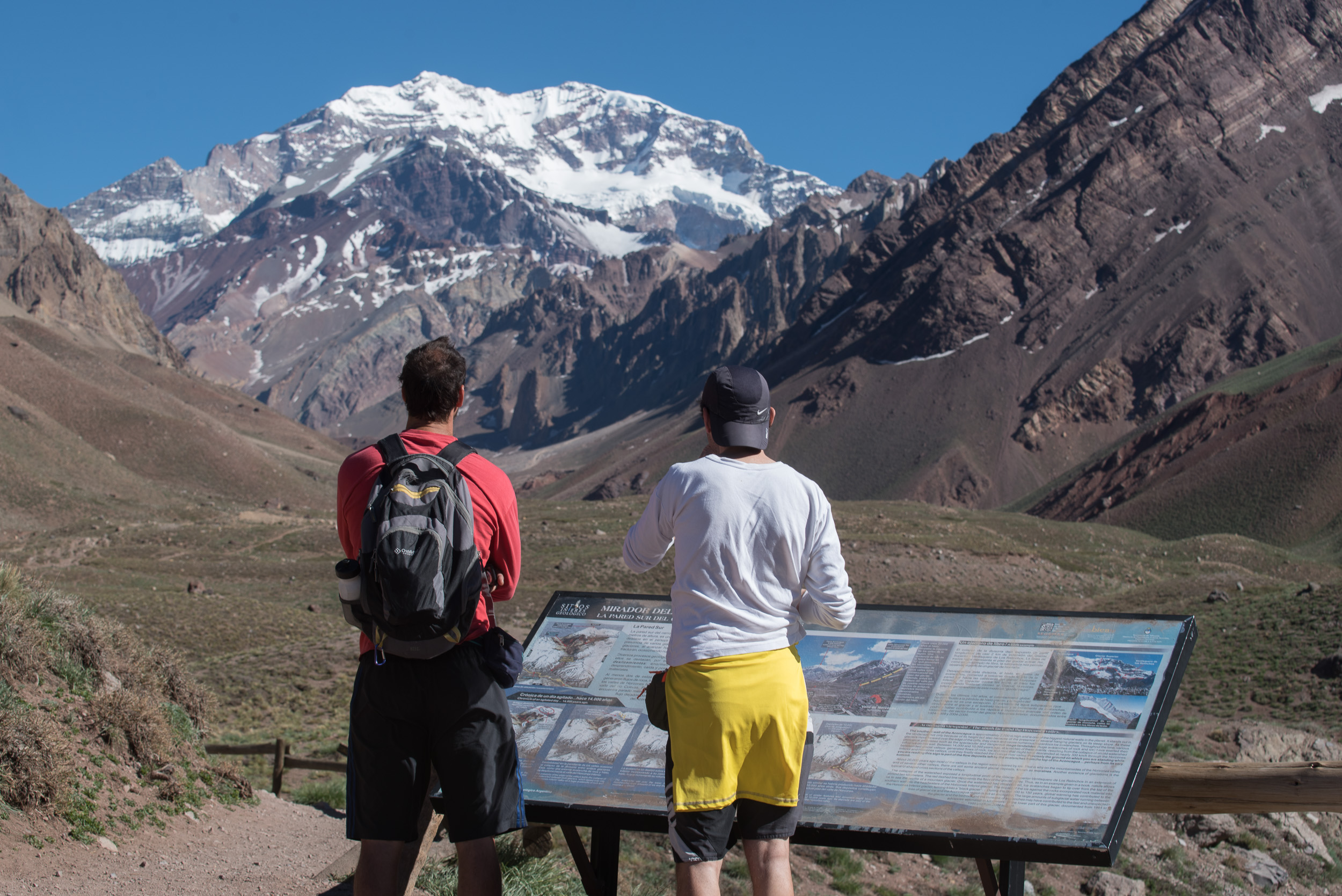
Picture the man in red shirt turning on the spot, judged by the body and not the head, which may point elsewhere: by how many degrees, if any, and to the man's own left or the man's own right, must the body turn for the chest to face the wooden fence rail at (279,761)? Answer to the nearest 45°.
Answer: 0° — they already face it

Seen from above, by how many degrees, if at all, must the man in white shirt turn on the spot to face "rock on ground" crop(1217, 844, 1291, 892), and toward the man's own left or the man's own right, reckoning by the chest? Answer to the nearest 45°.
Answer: approximately 45° to the man's own right

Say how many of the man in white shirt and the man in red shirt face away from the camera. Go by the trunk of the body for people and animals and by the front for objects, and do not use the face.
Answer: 2

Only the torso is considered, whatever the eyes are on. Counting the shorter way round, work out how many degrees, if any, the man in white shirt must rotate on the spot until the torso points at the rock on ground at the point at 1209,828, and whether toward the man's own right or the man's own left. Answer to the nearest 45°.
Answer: approximately 45° to the man's own right

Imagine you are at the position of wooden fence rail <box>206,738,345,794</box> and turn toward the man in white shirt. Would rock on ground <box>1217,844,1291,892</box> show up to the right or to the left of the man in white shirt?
left

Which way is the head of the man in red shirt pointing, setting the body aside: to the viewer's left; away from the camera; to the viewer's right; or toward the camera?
away from the camera

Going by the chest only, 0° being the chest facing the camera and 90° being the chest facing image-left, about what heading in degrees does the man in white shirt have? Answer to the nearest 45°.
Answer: approximately 180°

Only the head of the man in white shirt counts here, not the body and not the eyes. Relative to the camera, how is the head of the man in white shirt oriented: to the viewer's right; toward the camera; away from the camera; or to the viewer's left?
away from the camera

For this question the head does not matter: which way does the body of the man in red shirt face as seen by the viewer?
away from the camera
